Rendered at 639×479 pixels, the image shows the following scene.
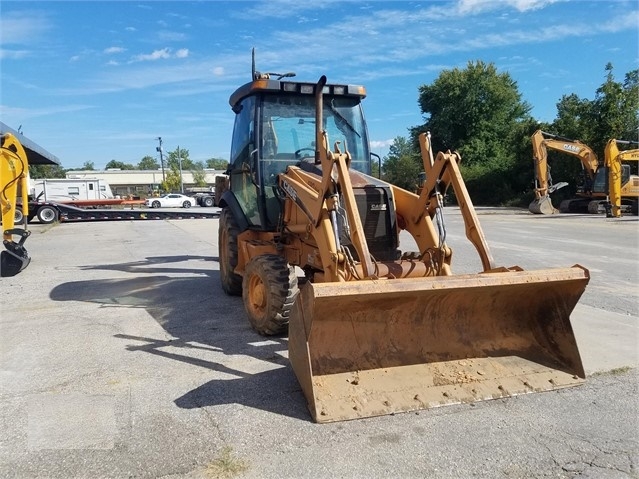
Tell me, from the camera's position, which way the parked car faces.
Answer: facing to the left of the viewer

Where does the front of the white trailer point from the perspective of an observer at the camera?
facing to the right of the viewer

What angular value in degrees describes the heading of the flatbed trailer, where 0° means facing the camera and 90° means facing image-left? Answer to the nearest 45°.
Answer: approximately 270°

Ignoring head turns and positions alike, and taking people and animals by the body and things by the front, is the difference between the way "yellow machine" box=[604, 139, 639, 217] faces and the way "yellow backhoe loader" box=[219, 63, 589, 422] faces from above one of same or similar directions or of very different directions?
very different directions

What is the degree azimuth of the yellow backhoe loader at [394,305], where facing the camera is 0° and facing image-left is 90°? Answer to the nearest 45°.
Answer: approximately 315°

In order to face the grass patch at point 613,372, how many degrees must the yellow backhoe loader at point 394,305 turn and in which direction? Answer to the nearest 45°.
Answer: approximately 45° to its left

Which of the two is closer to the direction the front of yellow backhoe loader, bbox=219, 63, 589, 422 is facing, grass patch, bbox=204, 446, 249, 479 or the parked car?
the grass patch

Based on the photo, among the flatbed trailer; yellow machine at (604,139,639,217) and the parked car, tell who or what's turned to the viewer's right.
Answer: the flatbed trailer

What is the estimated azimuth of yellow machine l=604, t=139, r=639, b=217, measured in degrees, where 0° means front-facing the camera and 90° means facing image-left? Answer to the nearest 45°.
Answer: approximately 90°

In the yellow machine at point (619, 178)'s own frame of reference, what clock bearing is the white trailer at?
The white trailer is roughly at 12 o'clock from the yellow machine.

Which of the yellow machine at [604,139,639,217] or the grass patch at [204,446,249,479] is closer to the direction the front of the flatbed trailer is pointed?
the yellow machine
